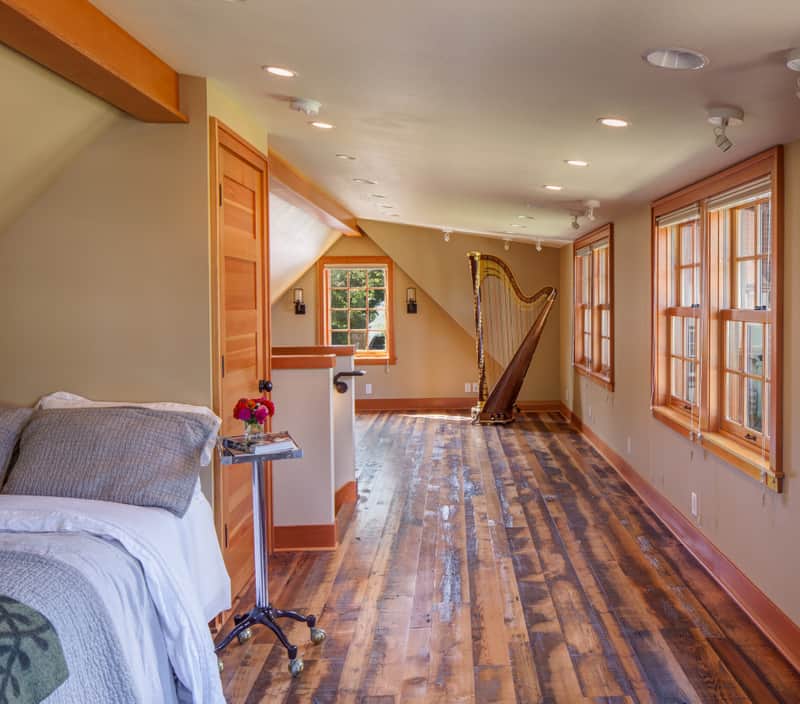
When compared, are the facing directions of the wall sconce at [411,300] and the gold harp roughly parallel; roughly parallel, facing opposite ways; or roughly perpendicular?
roughly perpendicular

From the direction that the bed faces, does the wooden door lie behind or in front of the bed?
behind

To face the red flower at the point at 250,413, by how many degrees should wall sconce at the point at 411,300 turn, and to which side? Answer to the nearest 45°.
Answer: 0° — it already faces it

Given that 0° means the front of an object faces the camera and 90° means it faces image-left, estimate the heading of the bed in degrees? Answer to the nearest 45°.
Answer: approximately 0°

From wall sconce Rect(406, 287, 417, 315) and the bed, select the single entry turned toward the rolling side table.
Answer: the wall sconce

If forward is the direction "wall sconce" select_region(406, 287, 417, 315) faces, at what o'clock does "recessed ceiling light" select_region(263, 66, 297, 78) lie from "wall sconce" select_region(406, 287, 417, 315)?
The recessed ceiling light is roughly at 12 o'clock from the wall sconce.

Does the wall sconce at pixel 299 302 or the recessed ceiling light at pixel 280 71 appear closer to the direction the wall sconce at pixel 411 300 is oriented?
the recessed ceiling light

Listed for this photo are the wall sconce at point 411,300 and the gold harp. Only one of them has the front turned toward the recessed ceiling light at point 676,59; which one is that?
the wall sconce

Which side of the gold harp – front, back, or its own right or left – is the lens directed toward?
left
